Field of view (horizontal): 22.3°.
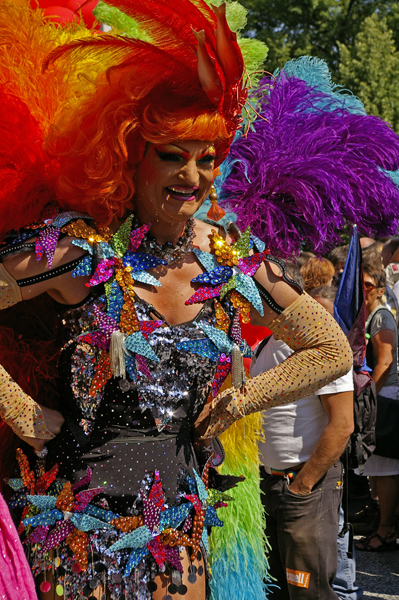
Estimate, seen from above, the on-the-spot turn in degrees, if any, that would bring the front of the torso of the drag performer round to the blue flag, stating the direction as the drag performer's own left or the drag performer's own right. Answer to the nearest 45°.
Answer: approximately 90° to the drag performer's own left

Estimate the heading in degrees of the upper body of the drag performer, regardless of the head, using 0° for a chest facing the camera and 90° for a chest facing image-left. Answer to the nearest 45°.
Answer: approximately 315°
